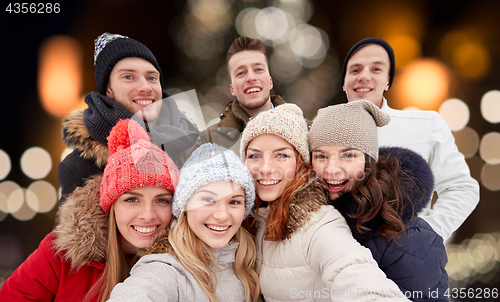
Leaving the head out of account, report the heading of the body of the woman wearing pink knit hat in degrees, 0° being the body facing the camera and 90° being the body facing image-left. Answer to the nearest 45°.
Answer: approximately 315°

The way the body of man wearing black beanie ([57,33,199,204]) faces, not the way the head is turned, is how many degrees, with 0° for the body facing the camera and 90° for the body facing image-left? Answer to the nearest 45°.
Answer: approximately 315°

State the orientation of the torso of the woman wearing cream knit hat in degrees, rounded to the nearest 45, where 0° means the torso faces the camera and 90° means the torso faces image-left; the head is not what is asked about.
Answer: approximately 45°

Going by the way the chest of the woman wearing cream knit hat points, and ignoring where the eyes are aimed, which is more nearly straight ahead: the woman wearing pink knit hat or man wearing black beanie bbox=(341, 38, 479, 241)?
the woman wearing pink knit hat

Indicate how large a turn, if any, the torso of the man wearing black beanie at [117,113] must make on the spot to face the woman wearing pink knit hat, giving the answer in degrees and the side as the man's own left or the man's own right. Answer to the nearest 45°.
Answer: approximately 45° to the man's own right
